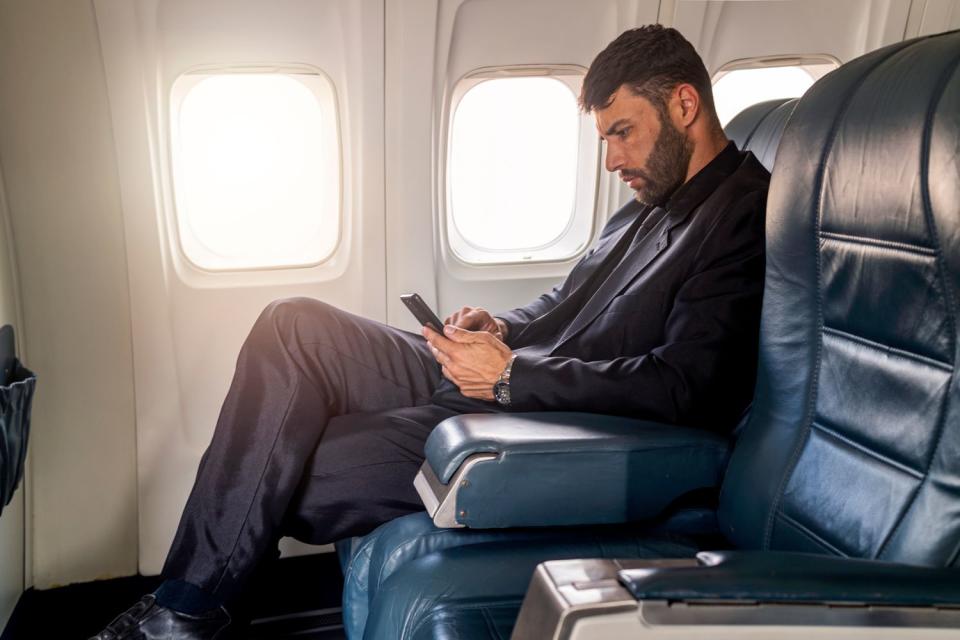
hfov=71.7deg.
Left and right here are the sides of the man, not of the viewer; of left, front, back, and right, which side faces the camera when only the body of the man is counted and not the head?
left

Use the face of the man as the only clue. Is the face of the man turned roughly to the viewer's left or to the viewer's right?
to the viewer's left

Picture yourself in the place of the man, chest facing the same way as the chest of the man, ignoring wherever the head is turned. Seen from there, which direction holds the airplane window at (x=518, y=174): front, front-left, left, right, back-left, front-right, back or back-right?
right

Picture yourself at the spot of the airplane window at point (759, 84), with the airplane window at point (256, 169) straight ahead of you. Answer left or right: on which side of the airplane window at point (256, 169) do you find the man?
left

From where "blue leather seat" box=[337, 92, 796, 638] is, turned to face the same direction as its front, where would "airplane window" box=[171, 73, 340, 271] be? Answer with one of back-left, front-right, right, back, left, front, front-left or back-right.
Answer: front-right

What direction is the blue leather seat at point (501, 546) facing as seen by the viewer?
to the viewer's left

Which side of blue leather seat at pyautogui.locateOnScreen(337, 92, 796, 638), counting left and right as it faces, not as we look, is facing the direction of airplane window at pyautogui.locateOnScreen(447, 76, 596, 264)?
right
